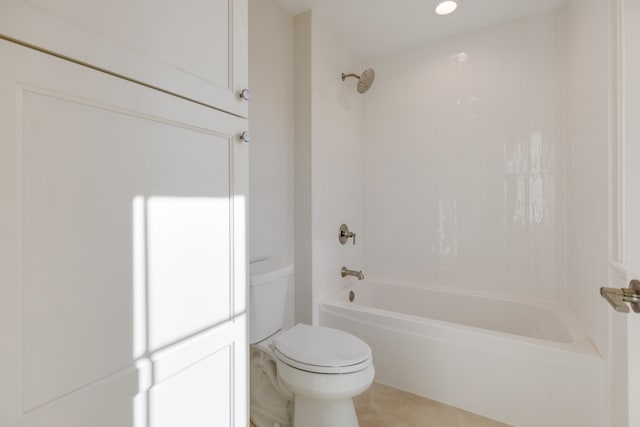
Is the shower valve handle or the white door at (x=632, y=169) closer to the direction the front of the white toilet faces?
the white door

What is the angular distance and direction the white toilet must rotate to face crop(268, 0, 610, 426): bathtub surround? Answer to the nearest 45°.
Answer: approximately 90° to its left

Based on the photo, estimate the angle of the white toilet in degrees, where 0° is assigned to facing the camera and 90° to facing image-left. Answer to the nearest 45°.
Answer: approximately 315°

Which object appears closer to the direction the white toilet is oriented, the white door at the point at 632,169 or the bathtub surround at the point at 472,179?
the white door
